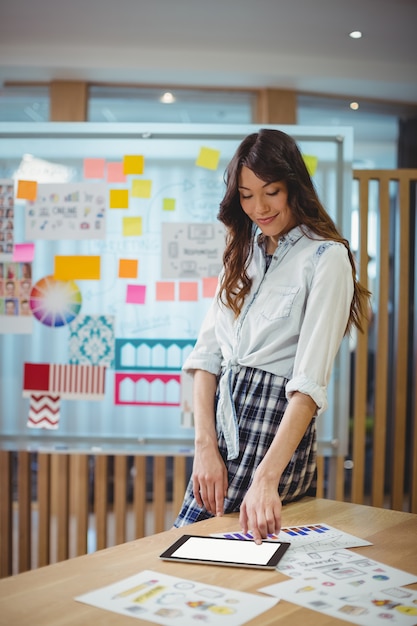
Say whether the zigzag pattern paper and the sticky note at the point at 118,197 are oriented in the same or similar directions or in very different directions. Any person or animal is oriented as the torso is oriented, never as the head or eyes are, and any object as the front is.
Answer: same or similar directions

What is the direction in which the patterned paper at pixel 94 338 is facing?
toward the camera

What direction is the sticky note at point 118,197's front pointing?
toward the camera

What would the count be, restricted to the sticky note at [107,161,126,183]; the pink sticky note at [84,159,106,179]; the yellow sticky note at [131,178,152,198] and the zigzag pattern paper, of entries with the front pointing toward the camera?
4

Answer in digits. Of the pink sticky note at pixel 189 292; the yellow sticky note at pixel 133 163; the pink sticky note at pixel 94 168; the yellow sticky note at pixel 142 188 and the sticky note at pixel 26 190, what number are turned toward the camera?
5

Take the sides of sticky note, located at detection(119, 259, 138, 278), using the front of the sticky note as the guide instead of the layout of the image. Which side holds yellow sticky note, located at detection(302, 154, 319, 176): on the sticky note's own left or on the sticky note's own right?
on the sticky note's own left

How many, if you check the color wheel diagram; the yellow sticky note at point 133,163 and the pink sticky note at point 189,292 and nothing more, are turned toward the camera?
3

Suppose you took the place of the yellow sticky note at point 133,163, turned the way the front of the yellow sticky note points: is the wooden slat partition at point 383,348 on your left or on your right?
on your left

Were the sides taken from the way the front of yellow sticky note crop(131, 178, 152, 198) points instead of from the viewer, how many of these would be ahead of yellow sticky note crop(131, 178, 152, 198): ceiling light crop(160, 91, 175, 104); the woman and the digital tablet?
2

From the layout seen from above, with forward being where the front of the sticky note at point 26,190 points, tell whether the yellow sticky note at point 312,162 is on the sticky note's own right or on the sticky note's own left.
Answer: on the sticky note's own left

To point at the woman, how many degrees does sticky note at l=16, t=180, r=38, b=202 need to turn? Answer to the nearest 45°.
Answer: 0° — it already faces them

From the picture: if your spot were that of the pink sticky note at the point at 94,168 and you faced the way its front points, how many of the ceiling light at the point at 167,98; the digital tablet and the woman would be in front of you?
2

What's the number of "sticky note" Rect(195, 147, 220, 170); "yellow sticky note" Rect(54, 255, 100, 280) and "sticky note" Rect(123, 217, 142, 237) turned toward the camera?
3

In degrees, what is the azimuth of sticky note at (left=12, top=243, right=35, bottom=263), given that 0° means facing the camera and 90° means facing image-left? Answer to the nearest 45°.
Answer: approximately 0°
